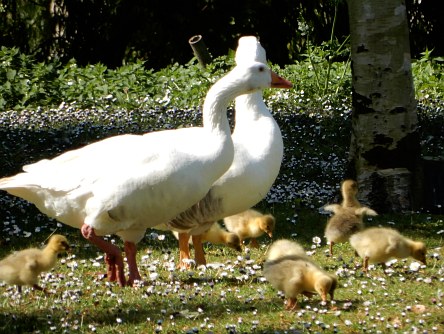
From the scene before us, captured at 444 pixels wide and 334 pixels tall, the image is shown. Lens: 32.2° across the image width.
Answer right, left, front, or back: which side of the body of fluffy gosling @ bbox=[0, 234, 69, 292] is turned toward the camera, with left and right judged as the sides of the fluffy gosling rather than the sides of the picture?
right

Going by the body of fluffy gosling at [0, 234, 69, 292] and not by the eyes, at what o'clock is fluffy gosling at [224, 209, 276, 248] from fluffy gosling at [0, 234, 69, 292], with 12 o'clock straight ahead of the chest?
fluffy gosling at [224, 209, 276, 248] is roughly at 11 o'clock from fluffy gosling at [0, 234, 69, 292].

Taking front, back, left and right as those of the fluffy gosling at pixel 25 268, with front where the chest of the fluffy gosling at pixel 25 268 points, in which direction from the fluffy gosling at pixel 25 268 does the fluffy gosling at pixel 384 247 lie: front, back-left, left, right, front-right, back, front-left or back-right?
front

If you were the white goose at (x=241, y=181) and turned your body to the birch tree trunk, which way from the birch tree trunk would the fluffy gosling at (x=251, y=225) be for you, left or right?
left

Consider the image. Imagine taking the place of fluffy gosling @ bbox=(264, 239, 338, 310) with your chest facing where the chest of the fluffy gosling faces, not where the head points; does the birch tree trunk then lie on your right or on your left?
on your left

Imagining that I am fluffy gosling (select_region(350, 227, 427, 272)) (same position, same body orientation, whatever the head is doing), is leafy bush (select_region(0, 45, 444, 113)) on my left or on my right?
on my left

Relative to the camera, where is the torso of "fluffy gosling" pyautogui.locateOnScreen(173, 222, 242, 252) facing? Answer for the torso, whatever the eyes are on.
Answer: to the viewer's right

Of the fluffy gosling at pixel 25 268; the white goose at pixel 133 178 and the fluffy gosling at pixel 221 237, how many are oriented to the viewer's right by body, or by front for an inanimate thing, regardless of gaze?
3

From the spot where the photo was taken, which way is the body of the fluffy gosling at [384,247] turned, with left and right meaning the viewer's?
facing to the right of the viewer

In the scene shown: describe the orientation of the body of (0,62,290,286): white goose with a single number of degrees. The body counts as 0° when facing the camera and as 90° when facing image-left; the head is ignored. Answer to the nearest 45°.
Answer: approximately 270°

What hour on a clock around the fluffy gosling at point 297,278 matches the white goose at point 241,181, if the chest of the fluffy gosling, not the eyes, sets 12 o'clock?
The white goose is roughly at 7 o'clock from the fluffy gosling.

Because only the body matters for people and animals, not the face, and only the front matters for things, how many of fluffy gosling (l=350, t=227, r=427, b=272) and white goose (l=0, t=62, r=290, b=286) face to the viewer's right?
2

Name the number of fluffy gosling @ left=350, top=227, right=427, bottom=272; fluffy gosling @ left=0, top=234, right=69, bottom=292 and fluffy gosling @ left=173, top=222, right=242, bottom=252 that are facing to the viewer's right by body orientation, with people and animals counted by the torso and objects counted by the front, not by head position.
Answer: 3

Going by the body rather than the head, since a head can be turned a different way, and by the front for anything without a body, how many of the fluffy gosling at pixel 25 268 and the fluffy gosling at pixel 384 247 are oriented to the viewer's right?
2
